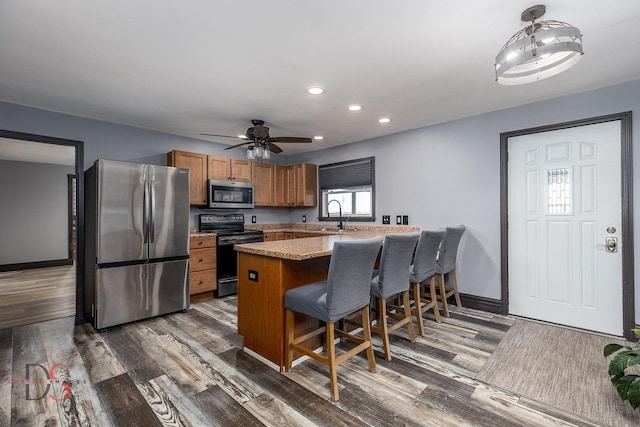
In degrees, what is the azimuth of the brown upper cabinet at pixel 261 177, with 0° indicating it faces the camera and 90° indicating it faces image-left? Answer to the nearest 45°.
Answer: approximately 315°

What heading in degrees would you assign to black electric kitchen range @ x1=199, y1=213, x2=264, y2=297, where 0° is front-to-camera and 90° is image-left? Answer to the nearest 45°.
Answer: approximately 315°

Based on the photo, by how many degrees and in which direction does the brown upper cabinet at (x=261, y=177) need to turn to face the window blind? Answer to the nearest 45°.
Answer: approximately 45° to its left

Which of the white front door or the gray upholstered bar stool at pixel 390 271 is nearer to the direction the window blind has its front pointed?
the gray upholstered bar stool

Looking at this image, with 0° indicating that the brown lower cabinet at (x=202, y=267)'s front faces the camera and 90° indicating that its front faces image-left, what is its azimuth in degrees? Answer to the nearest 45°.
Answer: approximately 315°

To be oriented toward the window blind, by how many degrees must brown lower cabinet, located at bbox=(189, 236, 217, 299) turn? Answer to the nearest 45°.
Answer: approximately 45° to its left

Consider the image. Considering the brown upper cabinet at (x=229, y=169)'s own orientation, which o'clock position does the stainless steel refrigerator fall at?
The stainless steel refrigerator is roughly at 3 o'clock from the brown upper cabinet.
